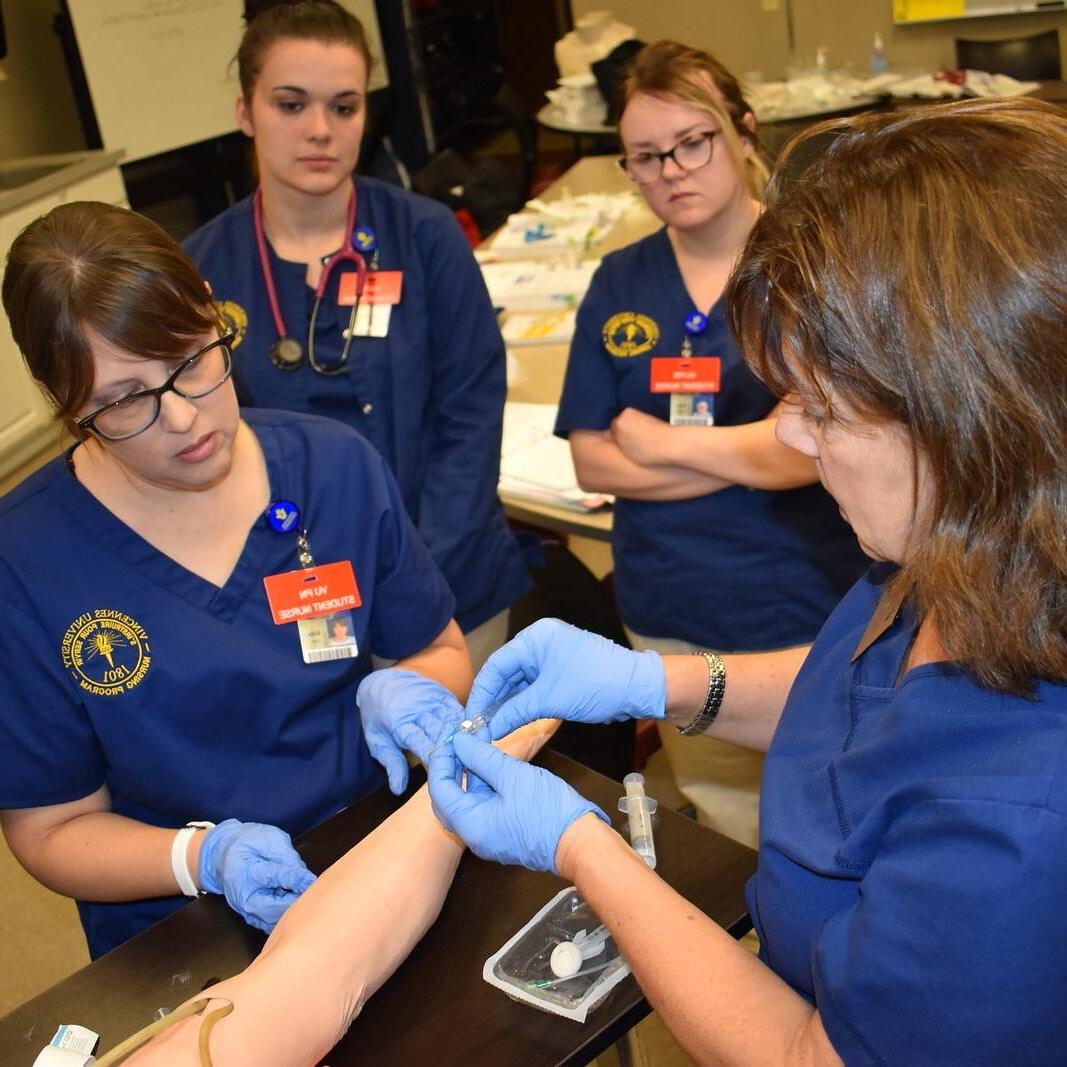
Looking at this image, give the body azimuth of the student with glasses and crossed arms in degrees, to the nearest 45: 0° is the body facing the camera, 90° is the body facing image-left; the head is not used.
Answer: approximately 0°

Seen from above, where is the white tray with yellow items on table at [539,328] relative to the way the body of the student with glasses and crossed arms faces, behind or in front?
behind

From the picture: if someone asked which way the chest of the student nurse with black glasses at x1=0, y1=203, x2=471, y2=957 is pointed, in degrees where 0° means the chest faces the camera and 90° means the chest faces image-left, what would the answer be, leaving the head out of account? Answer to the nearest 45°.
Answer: approximately 315°

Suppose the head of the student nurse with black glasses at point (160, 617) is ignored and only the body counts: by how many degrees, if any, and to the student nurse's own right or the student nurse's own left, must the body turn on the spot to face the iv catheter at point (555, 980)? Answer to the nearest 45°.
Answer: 0° — they already face it

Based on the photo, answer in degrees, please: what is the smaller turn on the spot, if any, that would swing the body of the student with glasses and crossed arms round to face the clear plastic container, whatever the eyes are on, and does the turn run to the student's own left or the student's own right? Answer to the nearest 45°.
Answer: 0° — they already face it

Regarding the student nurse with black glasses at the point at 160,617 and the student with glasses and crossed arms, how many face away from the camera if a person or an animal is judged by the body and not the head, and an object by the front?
0

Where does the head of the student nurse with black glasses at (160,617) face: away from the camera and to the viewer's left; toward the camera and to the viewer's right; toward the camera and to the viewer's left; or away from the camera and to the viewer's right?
toward the camera and to the viewer's right
